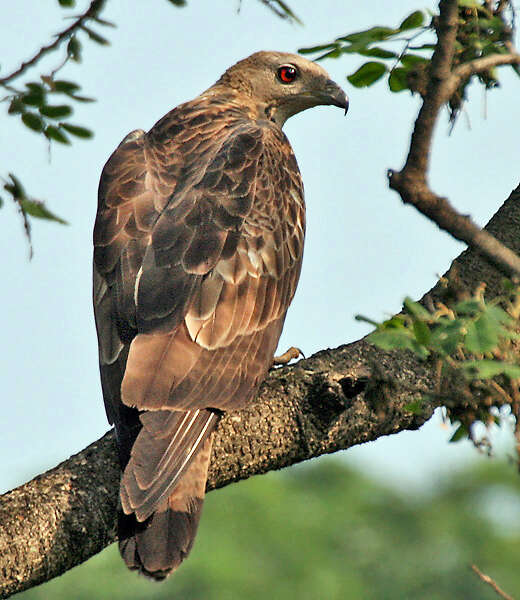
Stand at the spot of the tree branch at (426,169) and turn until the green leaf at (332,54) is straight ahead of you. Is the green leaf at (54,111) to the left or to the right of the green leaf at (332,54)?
left

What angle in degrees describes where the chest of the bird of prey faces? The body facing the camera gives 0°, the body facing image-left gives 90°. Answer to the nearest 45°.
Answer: approximately 225°

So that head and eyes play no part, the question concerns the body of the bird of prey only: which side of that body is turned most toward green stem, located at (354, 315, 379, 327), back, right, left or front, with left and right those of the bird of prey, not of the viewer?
right
